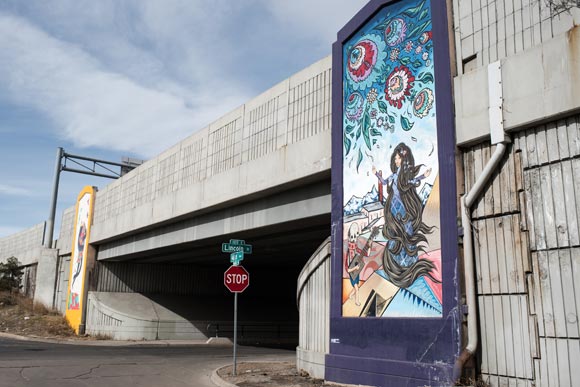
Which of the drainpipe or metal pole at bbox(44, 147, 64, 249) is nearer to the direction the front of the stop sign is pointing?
the drainpipe

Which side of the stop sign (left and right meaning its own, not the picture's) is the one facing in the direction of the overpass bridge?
back

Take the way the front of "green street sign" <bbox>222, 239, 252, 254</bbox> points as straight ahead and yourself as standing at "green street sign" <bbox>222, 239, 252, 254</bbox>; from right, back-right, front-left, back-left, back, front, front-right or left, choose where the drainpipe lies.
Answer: front-left

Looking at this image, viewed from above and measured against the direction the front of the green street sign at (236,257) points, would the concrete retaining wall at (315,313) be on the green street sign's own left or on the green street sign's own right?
on the green street sign's own left

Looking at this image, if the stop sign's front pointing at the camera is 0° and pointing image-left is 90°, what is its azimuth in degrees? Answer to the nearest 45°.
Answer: approximately 0°

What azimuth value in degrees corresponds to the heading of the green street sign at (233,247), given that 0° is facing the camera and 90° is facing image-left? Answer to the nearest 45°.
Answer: approximately 0°
